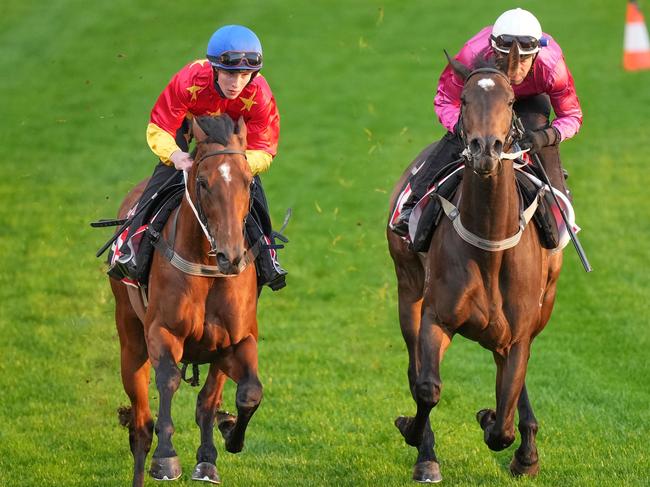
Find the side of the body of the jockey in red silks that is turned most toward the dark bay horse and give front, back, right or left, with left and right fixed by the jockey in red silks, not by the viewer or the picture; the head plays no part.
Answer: left

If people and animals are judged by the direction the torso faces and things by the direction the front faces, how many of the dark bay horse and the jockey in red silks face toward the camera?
2

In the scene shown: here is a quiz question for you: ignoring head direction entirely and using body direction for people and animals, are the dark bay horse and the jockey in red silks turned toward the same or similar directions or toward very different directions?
same or similar directions

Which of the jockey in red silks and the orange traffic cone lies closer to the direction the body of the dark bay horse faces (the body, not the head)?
the jockey in red silks

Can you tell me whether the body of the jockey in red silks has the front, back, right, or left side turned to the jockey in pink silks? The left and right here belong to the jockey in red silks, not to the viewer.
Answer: left

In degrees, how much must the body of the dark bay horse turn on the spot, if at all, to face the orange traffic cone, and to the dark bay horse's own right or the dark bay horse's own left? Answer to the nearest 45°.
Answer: approximately 180°

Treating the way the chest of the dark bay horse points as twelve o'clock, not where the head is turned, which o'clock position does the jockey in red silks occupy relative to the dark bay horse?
The jockey in red silks is roughly at 3 o'clock from the dark bay horse.

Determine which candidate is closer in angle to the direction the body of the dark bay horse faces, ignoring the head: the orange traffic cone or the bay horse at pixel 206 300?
the bay horse

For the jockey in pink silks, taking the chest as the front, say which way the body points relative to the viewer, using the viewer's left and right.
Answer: facing the viewer

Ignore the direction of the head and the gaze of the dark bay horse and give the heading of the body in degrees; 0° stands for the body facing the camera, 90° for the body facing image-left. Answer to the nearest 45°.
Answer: approximately 0°

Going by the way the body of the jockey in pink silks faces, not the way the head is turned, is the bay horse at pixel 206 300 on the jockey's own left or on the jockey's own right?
on the jockey's own right

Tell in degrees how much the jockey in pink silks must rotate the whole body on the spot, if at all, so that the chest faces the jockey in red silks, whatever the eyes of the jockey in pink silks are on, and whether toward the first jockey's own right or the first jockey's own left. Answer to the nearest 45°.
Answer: approximately 45° to the first jockey's own right

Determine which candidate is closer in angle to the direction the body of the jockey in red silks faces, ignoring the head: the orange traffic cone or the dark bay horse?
the dark bay horse

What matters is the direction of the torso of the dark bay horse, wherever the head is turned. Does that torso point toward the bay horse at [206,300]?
no

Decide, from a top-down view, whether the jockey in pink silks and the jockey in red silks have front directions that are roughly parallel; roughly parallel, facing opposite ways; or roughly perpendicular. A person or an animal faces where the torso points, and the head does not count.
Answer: roughly parallel

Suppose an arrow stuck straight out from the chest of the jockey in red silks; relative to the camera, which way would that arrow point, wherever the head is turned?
toward the camera
